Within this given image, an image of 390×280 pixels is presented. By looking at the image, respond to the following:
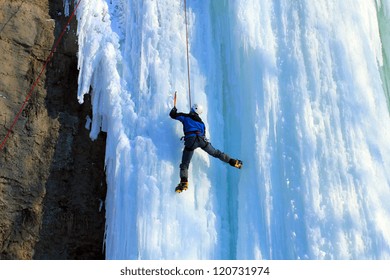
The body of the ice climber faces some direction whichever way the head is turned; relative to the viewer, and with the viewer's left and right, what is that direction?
facing away from the viewer

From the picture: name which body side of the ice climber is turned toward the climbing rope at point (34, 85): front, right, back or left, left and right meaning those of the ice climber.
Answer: left
